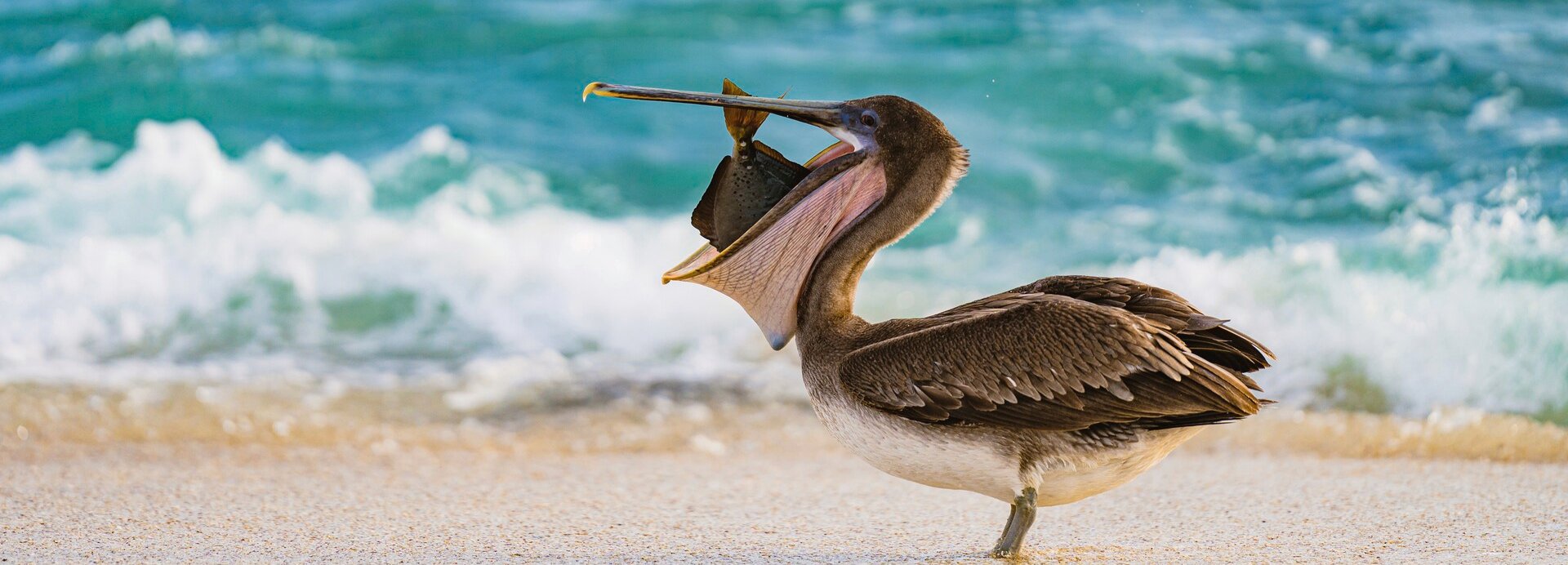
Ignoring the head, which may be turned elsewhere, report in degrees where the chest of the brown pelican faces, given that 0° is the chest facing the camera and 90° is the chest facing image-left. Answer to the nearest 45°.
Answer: approximately 90°

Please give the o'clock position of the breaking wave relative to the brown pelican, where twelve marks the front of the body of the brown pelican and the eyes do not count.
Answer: The breaking wave is roughly at 2 o'clock from the brown pelican.
